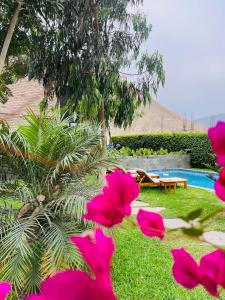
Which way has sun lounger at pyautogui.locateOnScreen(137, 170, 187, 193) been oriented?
to the viewer's right

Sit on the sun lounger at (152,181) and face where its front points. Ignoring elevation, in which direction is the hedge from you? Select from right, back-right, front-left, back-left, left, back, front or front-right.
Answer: left

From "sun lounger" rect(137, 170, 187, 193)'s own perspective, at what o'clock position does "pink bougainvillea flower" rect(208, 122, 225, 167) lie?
The pink bougainvillea flower is roughly at 3 o'clock from the sun lounger.

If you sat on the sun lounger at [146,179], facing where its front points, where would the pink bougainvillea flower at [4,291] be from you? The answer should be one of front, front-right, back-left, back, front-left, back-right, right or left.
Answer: right

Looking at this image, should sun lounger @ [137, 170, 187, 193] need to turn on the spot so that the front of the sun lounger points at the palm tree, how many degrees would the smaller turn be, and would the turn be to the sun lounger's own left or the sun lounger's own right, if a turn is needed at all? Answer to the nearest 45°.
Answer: approximately 90° to the sun lounger's own right

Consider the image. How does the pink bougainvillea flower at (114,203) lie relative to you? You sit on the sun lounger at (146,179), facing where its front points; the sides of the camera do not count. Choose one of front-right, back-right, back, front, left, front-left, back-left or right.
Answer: right

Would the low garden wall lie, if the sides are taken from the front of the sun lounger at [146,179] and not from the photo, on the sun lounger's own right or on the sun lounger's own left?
on the sun lounger's own left

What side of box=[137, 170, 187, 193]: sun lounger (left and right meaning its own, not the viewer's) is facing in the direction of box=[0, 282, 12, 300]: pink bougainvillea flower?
right

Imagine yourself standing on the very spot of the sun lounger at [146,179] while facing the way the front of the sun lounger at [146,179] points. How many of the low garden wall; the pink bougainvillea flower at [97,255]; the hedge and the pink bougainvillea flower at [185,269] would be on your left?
2

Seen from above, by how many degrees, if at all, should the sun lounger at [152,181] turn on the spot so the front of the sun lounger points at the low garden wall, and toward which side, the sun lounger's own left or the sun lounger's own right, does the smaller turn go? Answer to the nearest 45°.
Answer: approximately 90° to the sun lounger's own left

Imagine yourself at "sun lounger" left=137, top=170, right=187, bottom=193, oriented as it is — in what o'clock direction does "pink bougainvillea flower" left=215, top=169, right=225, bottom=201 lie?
The pink bougainvillea flower is roughly at 3 o'clock from the sun lounger.

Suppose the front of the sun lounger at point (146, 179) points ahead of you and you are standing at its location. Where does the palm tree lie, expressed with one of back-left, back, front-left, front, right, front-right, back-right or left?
right

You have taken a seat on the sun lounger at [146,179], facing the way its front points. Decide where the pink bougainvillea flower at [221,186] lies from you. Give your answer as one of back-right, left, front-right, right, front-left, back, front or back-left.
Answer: right

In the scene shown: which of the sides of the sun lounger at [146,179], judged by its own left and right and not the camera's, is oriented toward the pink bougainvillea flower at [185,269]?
right

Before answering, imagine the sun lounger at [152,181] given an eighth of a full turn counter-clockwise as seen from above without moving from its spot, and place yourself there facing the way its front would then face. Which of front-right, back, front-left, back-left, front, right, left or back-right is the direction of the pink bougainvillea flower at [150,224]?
back-right
